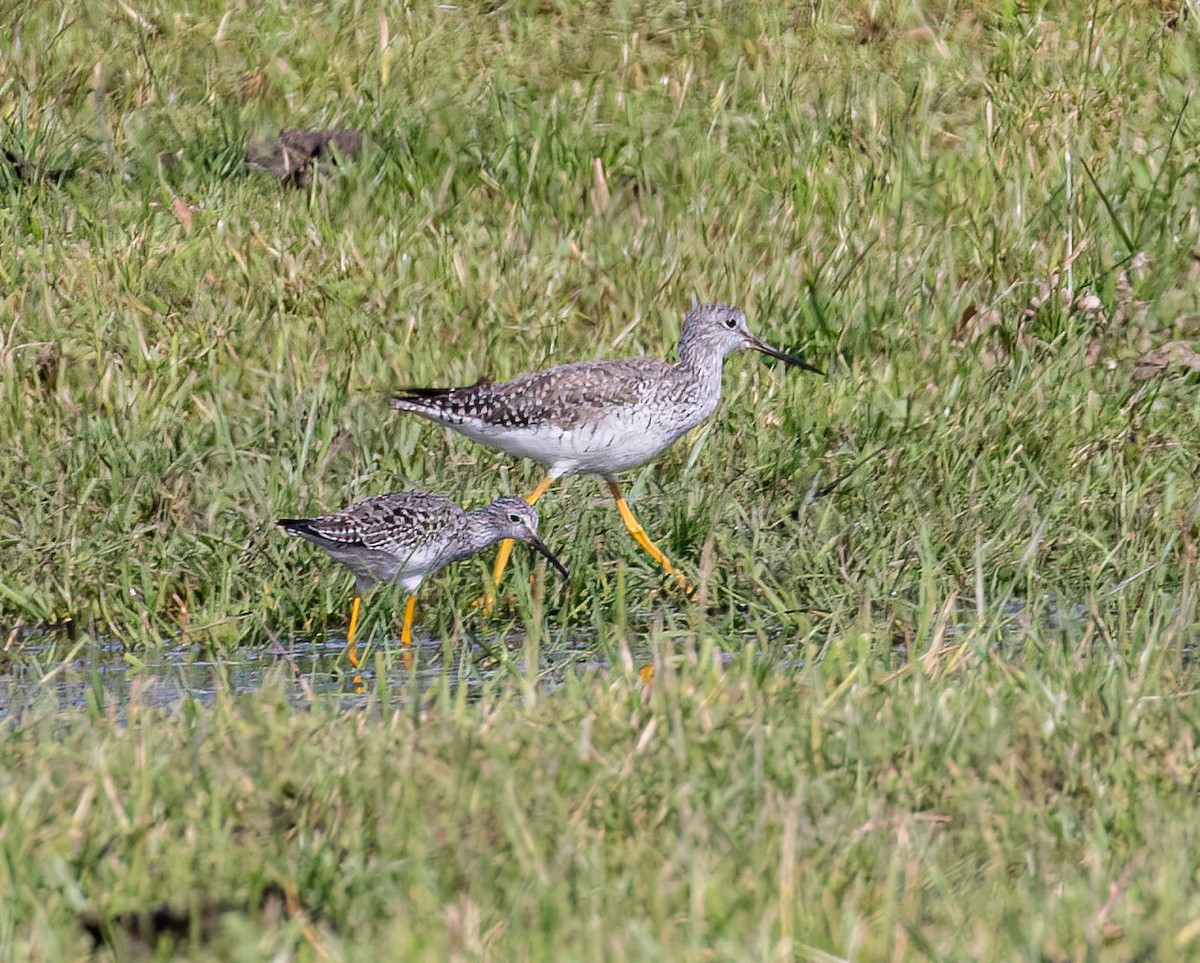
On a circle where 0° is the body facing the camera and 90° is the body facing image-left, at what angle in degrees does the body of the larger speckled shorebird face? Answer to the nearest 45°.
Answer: approximately 270°

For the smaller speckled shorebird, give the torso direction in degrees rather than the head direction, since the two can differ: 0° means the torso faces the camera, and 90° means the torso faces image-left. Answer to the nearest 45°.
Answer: approximately 270°
